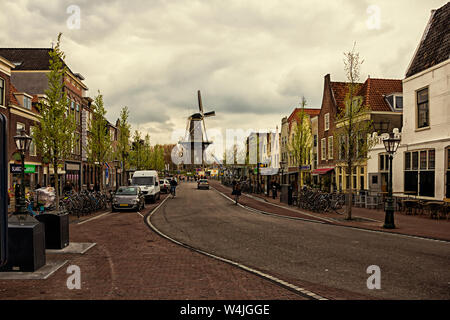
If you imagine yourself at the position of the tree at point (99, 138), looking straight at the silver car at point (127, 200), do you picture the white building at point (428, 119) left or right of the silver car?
left

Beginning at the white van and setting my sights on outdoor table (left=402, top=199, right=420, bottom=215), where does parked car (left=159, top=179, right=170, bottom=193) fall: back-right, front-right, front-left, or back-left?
back-left

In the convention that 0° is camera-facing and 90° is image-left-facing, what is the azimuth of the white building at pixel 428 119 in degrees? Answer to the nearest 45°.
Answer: approximately 45°

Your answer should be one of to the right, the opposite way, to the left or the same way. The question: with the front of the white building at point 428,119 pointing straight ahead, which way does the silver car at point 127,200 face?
to the left

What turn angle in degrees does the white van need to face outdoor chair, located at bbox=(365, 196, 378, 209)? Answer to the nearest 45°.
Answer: approximately 90° to its left

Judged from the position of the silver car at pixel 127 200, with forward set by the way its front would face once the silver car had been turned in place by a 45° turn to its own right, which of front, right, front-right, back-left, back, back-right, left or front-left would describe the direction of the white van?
back-right

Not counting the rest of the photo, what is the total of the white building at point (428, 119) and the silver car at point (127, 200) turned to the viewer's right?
0

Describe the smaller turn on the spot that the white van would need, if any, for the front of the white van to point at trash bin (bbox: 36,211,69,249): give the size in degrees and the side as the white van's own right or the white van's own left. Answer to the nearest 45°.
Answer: approximately 45° to the white van's own left

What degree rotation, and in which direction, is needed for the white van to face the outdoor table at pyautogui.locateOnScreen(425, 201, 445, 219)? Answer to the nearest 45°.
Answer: approximately 90° to its left

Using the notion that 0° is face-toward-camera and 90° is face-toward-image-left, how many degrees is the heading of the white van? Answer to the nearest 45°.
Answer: approximately 45°
